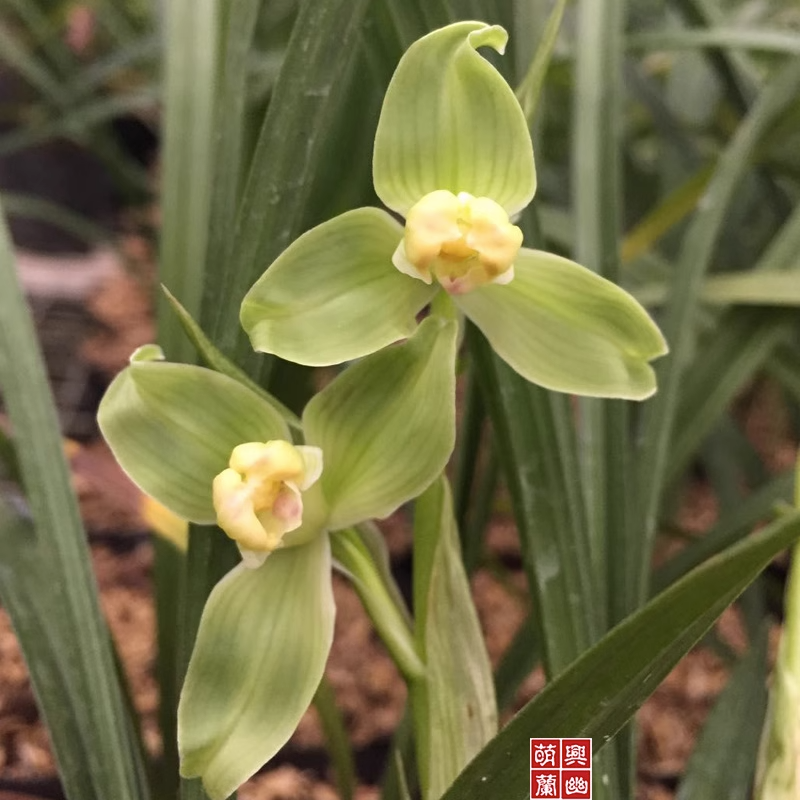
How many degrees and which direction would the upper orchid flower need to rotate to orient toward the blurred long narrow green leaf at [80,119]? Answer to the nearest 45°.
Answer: approximately 135° to its right

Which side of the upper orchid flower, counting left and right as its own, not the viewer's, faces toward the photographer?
front
